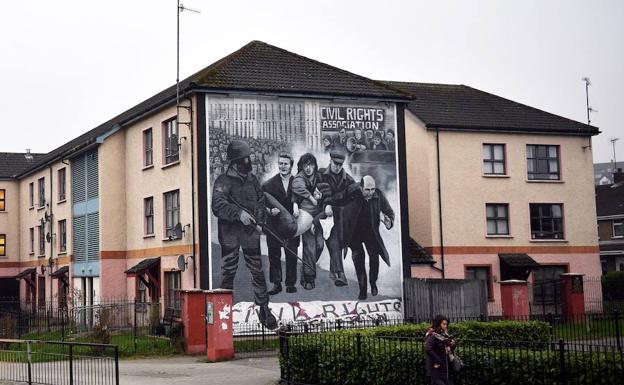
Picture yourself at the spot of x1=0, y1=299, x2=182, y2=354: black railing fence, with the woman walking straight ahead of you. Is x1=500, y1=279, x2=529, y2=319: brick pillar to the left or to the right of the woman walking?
left

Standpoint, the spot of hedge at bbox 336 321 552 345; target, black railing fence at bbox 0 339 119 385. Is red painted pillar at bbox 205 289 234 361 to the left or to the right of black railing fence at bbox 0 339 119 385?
right
